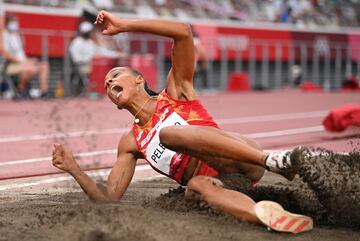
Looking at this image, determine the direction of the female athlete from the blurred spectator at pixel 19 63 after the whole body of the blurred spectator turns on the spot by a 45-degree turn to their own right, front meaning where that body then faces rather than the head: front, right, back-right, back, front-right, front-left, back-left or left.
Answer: front

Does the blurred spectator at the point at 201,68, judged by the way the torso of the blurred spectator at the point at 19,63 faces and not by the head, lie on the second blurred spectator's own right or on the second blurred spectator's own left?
on the second blurred spectator's own left

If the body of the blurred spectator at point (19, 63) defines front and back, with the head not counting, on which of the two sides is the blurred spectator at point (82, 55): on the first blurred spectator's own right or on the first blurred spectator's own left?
on the first blurred spectator's own left

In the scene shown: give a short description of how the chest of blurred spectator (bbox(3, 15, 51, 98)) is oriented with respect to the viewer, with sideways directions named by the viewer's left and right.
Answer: facing the viewer and to the right of the viewer
